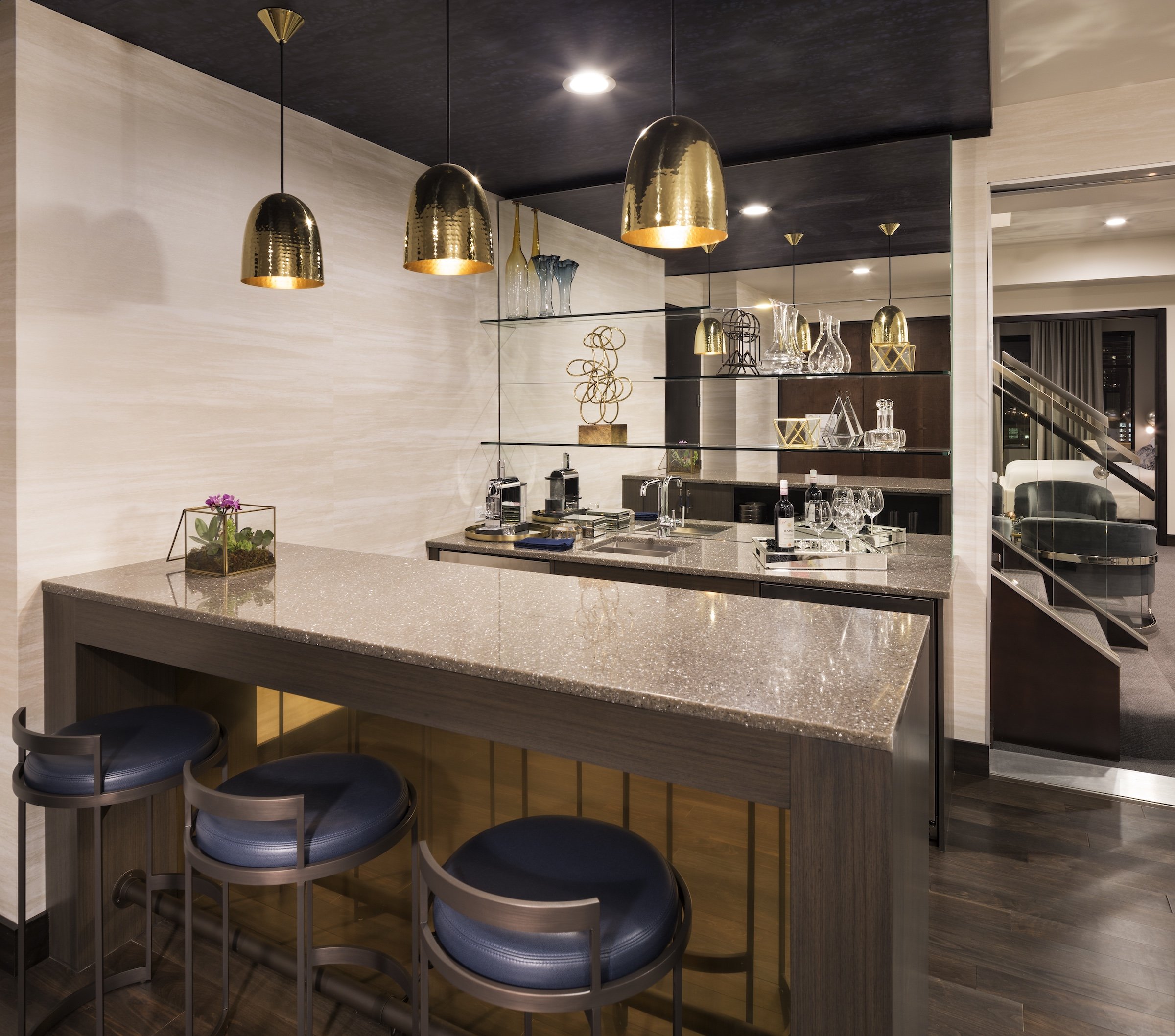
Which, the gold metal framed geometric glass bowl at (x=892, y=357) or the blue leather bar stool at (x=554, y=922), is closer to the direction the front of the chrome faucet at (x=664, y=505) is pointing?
the blue leather bar stool

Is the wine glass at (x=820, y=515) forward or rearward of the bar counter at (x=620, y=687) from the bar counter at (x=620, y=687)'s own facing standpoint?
rearward

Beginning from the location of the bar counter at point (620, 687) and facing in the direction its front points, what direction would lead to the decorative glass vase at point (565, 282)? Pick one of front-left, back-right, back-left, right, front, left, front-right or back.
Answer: back-right

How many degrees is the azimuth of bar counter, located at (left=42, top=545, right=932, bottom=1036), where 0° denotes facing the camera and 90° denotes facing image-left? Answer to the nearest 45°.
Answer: approximately 45°

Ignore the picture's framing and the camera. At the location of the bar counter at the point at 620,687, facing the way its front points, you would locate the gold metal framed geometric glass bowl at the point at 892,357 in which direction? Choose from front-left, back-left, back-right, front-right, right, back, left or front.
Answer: back

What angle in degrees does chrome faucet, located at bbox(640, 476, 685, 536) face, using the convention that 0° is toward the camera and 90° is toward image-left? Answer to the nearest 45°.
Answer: approximately 45°

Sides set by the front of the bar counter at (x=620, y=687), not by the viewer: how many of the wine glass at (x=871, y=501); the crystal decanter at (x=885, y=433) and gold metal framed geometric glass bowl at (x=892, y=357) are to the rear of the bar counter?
3

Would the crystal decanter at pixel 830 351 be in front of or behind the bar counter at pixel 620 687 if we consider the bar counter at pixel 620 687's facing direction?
behind

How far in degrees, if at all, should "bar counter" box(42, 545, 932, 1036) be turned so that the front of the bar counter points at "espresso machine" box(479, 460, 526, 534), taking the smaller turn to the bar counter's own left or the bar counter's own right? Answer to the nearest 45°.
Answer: approximately 135° to the bar counter's own right
